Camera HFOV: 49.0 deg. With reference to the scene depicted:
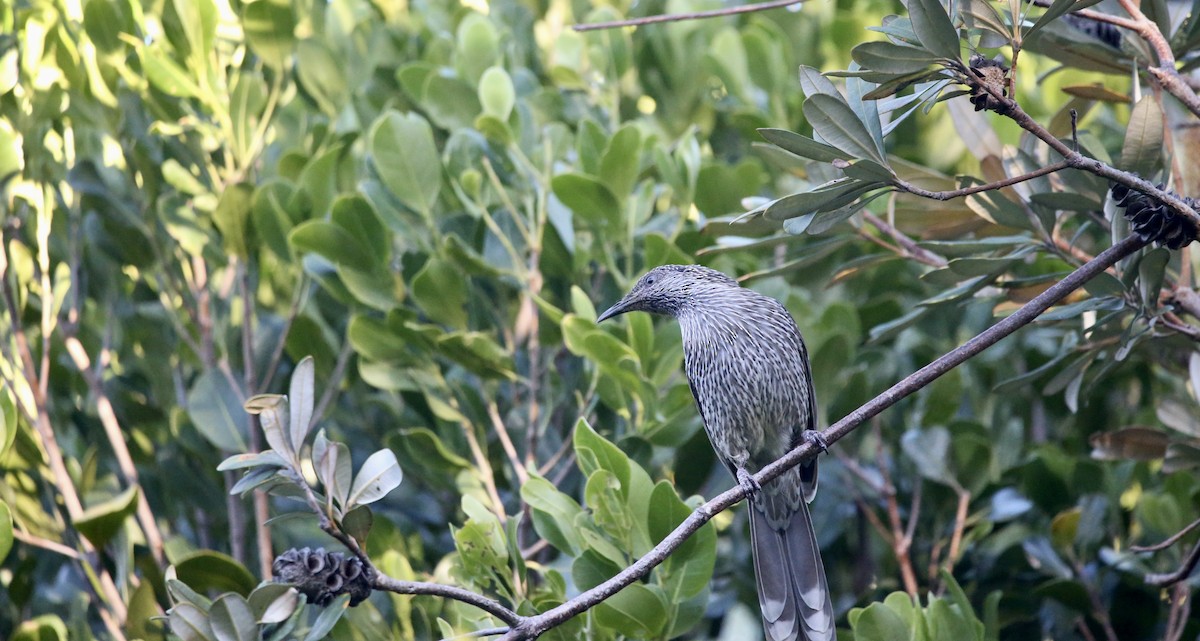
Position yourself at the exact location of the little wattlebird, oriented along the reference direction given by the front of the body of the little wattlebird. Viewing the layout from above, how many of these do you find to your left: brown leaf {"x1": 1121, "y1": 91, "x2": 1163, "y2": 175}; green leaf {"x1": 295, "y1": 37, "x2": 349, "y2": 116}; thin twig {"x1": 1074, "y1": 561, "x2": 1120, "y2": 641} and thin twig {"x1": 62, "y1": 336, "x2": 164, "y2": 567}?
2

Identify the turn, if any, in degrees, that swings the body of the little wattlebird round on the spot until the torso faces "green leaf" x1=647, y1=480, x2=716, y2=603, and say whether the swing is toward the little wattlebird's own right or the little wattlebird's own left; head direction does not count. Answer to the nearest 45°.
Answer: approximately 135° to the little wattlebird's own right

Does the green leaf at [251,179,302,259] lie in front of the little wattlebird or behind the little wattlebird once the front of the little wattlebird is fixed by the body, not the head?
in front

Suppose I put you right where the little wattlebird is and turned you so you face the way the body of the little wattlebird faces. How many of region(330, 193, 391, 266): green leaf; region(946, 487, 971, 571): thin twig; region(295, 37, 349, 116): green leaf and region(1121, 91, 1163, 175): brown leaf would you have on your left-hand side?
2

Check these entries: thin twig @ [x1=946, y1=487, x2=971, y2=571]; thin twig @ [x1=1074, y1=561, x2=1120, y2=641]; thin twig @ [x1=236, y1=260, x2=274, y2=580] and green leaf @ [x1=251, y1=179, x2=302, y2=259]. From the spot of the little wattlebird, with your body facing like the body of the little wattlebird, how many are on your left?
2
